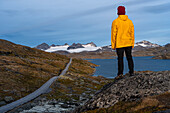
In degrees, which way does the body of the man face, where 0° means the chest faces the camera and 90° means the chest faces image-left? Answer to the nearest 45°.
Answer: approximately 180°
